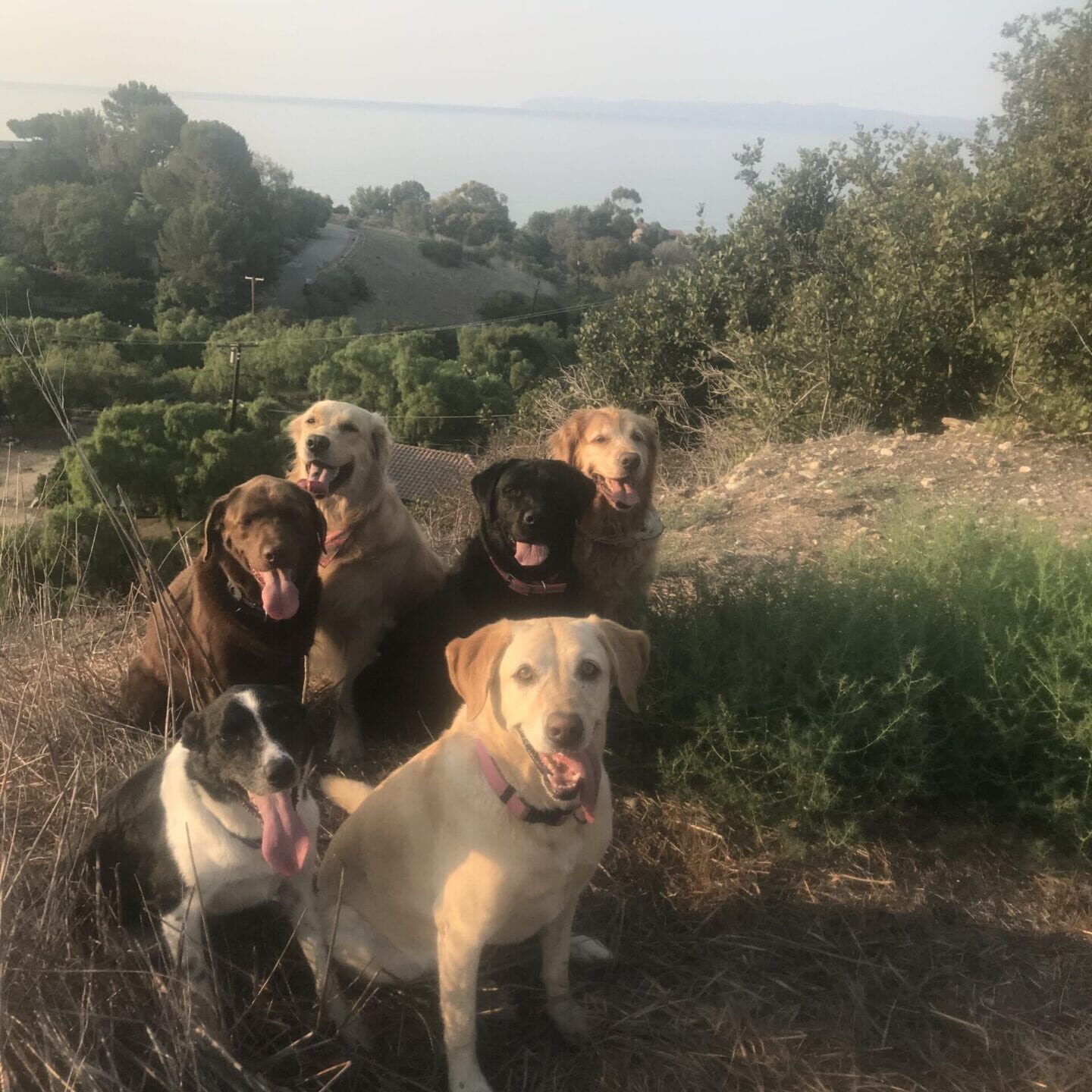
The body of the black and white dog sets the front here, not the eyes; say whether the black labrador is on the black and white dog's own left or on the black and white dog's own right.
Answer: on the black and white dog's own left

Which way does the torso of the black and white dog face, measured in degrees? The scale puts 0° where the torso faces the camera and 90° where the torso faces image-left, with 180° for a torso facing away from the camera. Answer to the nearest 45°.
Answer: approximately 315°

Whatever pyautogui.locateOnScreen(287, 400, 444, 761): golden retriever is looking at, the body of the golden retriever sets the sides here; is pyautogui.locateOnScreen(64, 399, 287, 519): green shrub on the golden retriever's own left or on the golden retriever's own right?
on the golden retriever's own right

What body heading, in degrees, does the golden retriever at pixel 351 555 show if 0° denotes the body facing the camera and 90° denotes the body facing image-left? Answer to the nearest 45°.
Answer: approximately 45°

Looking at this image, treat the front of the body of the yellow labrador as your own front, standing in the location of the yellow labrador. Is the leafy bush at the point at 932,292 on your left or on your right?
on your left
